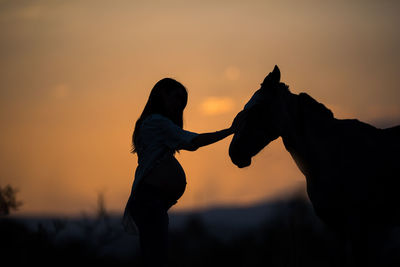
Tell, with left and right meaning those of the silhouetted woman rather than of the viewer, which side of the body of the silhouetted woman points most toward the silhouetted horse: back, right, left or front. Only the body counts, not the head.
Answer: front

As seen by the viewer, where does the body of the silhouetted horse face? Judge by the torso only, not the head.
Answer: to the viewer's left

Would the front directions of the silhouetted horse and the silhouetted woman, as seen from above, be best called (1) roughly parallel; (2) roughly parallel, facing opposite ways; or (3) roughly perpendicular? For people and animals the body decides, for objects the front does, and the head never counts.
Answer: roughly parallel, facing opposite ways

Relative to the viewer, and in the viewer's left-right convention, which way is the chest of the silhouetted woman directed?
facing to the right of the viewer

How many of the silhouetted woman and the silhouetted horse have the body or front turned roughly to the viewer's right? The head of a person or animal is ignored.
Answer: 1

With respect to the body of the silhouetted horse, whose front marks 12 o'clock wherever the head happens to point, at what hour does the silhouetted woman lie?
The silhouetted woman is roughly at 11 o'clock from the silhouetted horse.
